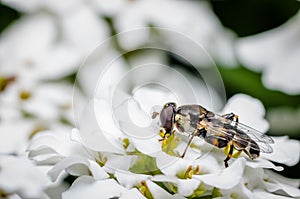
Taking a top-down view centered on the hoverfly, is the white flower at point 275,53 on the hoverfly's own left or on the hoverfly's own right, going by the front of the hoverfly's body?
on the hoverfly's own right

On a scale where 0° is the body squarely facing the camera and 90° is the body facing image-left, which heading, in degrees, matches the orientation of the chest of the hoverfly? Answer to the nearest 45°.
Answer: approximately 90°
